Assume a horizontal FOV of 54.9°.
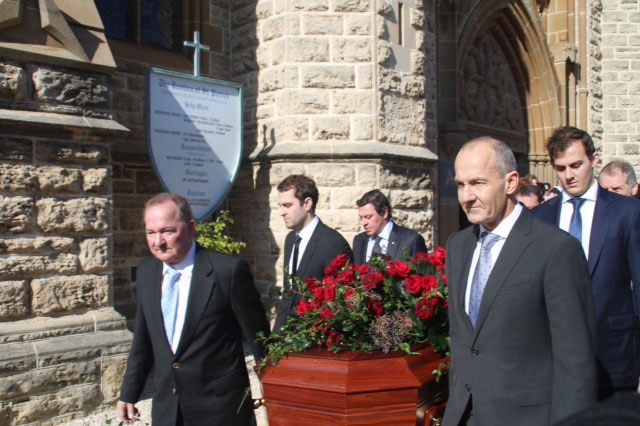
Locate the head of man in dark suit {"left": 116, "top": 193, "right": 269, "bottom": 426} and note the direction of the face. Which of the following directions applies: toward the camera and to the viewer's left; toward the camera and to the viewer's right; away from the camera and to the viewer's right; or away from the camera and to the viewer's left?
toward the camera and to the viewer's left

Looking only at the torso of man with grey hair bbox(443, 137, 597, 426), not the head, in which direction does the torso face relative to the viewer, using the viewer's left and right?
facing the viewer and to the left of the viewer

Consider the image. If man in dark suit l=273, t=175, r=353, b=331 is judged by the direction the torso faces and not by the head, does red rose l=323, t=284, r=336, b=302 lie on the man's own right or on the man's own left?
on the man's own left

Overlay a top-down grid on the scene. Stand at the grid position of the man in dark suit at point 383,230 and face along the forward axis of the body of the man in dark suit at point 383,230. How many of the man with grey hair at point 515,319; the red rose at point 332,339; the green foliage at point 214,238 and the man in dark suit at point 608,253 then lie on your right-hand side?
1

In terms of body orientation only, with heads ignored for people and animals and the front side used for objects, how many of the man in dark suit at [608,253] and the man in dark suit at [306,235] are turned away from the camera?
0

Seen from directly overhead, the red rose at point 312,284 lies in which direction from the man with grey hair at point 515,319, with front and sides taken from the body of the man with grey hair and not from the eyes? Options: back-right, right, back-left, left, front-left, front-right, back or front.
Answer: right

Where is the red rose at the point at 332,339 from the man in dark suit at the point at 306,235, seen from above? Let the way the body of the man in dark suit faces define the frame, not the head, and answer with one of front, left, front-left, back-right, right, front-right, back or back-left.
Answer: front-left

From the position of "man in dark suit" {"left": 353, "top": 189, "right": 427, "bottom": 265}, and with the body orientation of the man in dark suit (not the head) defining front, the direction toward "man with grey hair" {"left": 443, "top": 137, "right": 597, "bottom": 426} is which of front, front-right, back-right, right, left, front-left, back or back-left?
front-left

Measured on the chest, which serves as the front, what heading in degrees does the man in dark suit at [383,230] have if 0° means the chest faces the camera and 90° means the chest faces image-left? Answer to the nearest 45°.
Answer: approximately 45°

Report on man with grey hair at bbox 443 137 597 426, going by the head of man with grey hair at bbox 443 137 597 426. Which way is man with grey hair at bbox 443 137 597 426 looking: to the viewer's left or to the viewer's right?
to the viewer's left

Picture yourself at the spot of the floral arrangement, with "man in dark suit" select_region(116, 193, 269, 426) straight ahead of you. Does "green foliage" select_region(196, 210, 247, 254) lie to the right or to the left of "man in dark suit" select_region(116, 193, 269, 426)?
right

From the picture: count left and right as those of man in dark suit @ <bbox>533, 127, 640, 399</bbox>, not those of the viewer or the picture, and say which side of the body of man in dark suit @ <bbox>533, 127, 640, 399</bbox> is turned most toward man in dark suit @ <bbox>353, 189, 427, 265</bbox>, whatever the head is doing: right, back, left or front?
right

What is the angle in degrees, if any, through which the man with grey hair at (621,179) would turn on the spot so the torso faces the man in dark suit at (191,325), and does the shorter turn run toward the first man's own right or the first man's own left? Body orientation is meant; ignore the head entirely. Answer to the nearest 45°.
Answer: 0° — they already face them
